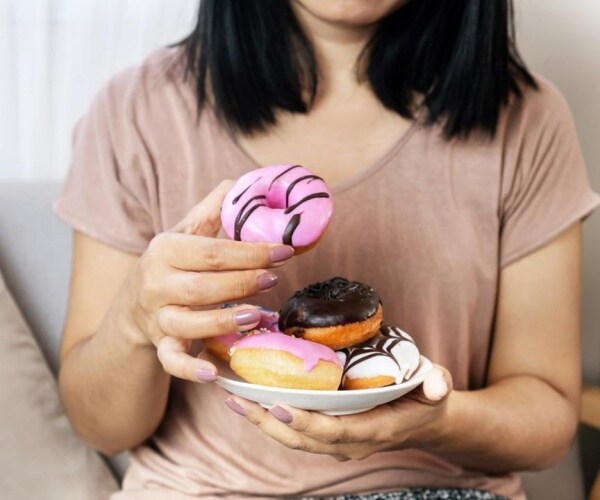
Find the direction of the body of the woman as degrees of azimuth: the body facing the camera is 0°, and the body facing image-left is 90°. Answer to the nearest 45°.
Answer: approximately 0°
